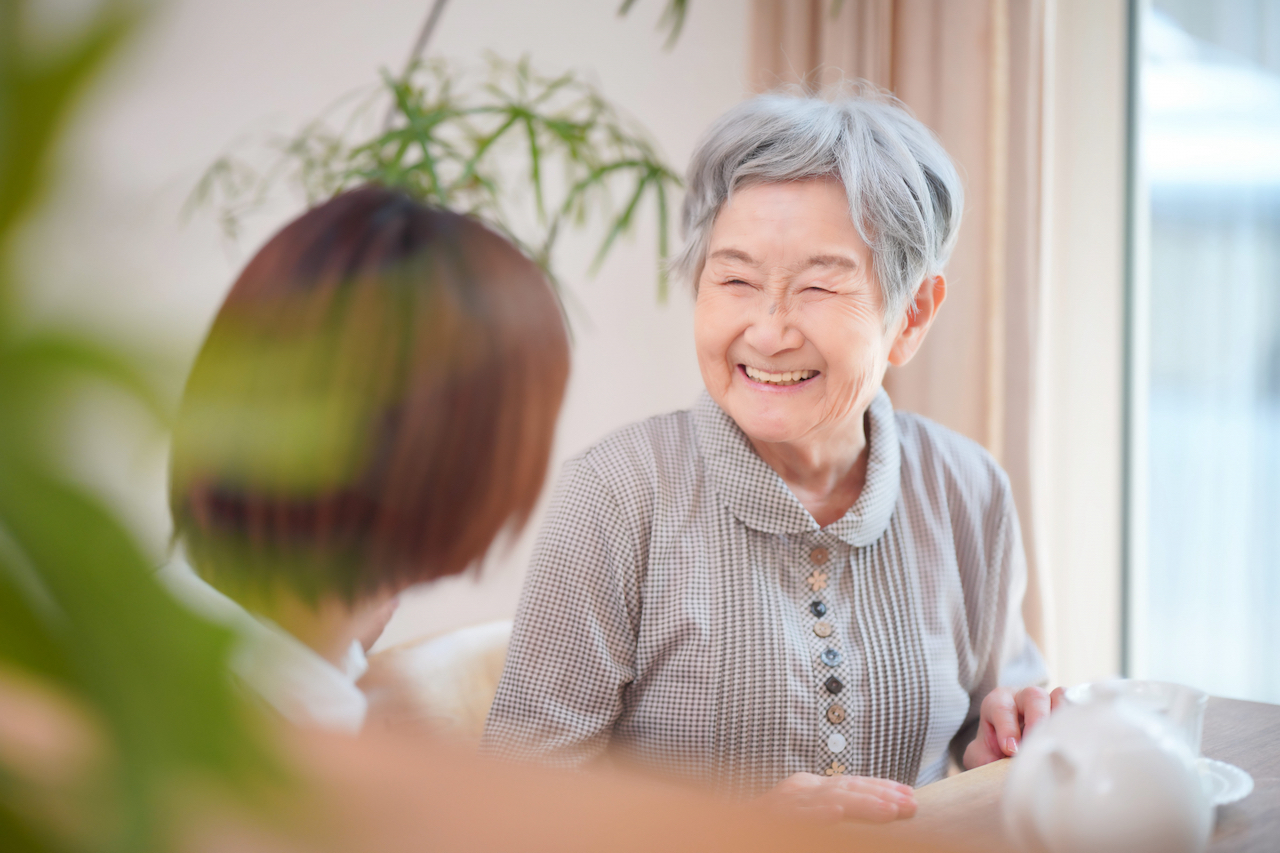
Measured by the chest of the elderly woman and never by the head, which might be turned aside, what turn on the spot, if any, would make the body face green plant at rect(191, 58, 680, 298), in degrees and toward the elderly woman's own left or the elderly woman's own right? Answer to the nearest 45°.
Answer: approximately 135° to the elderly woman's own right

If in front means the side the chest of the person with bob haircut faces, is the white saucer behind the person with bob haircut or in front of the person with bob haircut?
in front

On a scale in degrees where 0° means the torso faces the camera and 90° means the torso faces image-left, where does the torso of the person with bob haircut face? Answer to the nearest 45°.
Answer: approximately 225°

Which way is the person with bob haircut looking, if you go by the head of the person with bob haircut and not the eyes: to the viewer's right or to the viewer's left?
to the viewer's right

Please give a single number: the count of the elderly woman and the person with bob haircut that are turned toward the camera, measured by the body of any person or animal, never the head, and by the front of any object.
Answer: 1

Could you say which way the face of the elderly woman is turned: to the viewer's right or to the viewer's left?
to the viewer's left

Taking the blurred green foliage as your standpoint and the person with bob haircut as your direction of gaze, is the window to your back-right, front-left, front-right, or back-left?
front-right

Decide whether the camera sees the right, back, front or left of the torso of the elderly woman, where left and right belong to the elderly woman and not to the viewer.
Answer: front

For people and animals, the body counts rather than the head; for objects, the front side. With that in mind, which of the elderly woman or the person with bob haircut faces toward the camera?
the elderly woman

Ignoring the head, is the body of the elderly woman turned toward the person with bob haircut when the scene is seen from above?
yes

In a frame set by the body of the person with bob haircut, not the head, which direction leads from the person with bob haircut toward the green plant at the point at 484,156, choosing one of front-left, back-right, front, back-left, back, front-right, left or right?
front-left
